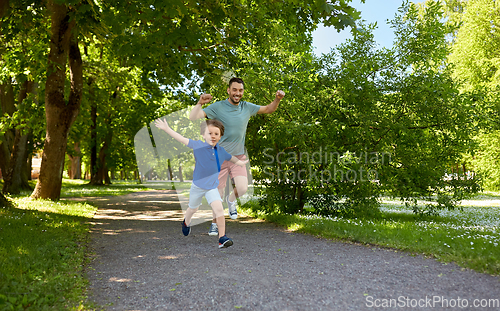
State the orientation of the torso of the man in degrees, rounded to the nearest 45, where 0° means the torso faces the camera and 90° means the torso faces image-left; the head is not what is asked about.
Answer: approximately 0°

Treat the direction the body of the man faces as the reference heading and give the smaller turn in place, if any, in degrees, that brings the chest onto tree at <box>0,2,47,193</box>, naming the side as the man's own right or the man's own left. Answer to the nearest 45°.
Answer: approximately 135° to the man's own right
